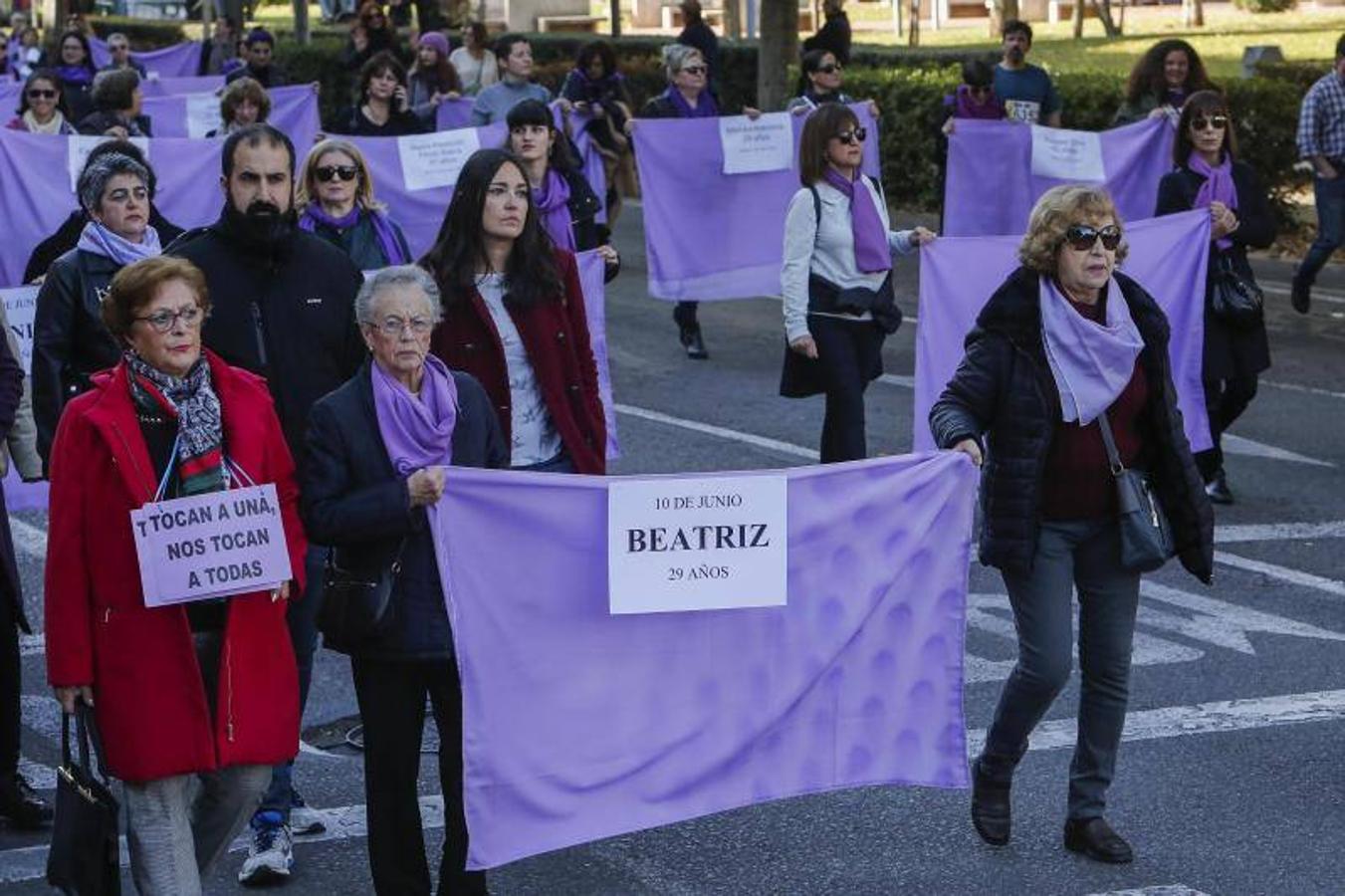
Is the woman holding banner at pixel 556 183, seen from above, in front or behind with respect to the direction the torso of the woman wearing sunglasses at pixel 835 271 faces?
behind

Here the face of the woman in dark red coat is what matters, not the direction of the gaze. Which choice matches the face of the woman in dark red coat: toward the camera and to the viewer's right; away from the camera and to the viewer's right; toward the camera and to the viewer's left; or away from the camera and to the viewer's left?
toward the camera and to the viewer's right

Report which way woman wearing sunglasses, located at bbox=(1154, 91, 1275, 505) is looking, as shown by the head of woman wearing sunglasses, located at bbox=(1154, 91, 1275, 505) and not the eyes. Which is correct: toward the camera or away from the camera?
toward the camera

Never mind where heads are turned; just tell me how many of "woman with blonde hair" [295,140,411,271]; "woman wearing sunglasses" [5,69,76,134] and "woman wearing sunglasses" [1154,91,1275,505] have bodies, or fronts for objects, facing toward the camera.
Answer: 3

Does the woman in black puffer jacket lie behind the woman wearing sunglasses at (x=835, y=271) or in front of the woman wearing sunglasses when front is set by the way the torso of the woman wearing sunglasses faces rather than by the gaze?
in front

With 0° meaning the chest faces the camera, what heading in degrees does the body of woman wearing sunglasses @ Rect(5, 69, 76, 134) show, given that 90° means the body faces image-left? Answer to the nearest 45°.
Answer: approximately 0°

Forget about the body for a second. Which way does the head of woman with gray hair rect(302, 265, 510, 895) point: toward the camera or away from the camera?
toward the camera

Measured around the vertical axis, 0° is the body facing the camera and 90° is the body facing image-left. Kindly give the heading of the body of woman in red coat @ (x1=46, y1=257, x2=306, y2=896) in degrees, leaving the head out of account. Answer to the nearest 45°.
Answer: approximately 315°

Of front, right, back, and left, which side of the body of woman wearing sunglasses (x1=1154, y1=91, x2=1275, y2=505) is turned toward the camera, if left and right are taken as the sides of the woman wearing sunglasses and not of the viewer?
front

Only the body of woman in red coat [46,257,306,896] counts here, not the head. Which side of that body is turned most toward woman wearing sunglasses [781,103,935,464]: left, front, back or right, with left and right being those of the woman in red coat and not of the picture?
left

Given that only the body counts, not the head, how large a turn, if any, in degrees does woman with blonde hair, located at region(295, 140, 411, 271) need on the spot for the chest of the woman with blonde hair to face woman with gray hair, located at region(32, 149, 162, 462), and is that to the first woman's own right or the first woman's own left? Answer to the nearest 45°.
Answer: approximately 45° to the first woman's own right

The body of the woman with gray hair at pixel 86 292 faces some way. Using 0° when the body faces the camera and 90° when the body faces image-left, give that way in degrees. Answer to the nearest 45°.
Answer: approximately 315°

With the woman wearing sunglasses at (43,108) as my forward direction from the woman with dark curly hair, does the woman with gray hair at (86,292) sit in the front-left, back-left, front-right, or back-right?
front-left

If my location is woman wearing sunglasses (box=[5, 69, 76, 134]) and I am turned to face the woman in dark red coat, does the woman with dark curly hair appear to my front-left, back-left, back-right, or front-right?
front-left

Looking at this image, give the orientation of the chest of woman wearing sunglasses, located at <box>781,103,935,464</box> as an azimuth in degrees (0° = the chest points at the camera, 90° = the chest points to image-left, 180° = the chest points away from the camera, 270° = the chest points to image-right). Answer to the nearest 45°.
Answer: approximately 315°
